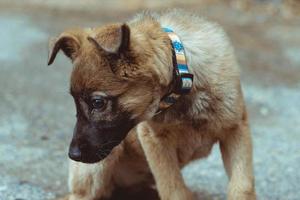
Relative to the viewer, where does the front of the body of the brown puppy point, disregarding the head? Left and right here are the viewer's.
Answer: facing the viewer and to the left of the viewer
